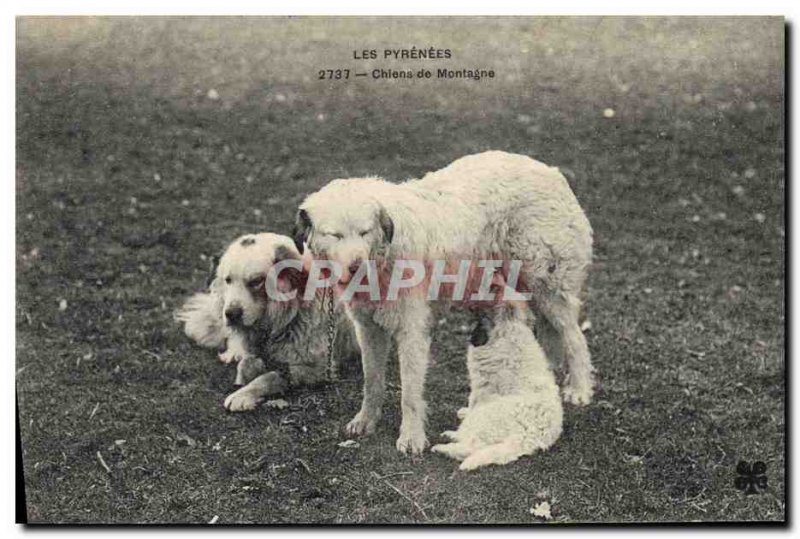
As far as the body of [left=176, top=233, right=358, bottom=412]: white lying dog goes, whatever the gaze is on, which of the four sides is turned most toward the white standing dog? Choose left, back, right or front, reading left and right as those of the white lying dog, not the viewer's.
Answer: left

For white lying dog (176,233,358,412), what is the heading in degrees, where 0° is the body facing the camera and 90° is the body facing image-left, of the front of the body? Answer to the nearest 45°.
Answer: approximately 45°

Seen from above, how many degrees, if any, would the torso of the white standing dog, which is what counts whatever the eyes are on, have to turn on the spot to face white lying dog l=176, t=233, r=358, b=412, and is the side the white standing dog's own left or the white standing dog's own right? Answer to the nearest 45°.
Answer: approximately 45° to the white standing dog's own right

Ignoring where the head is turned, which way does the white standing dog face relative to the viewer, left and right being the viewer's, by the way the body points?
facing the viewer and to the left of the viewer

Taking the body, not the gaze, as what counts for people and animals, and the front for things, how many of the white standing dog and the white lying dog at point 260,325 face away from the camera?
0
